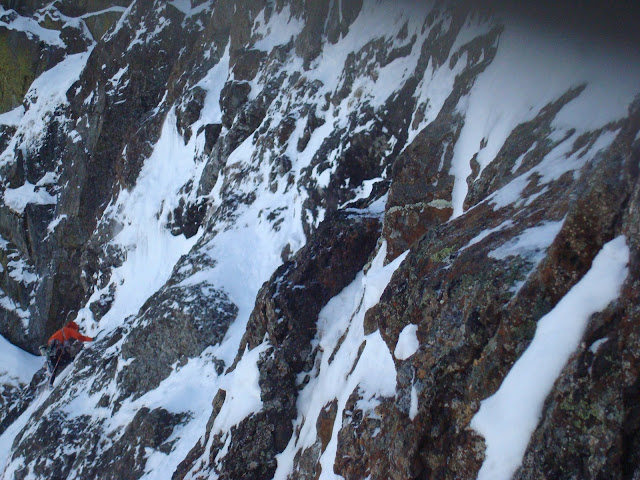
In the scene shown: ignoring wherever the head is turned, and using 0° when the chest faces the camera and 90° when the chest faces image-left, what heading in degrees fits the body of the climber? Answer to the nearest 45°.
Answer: approximately 270°
